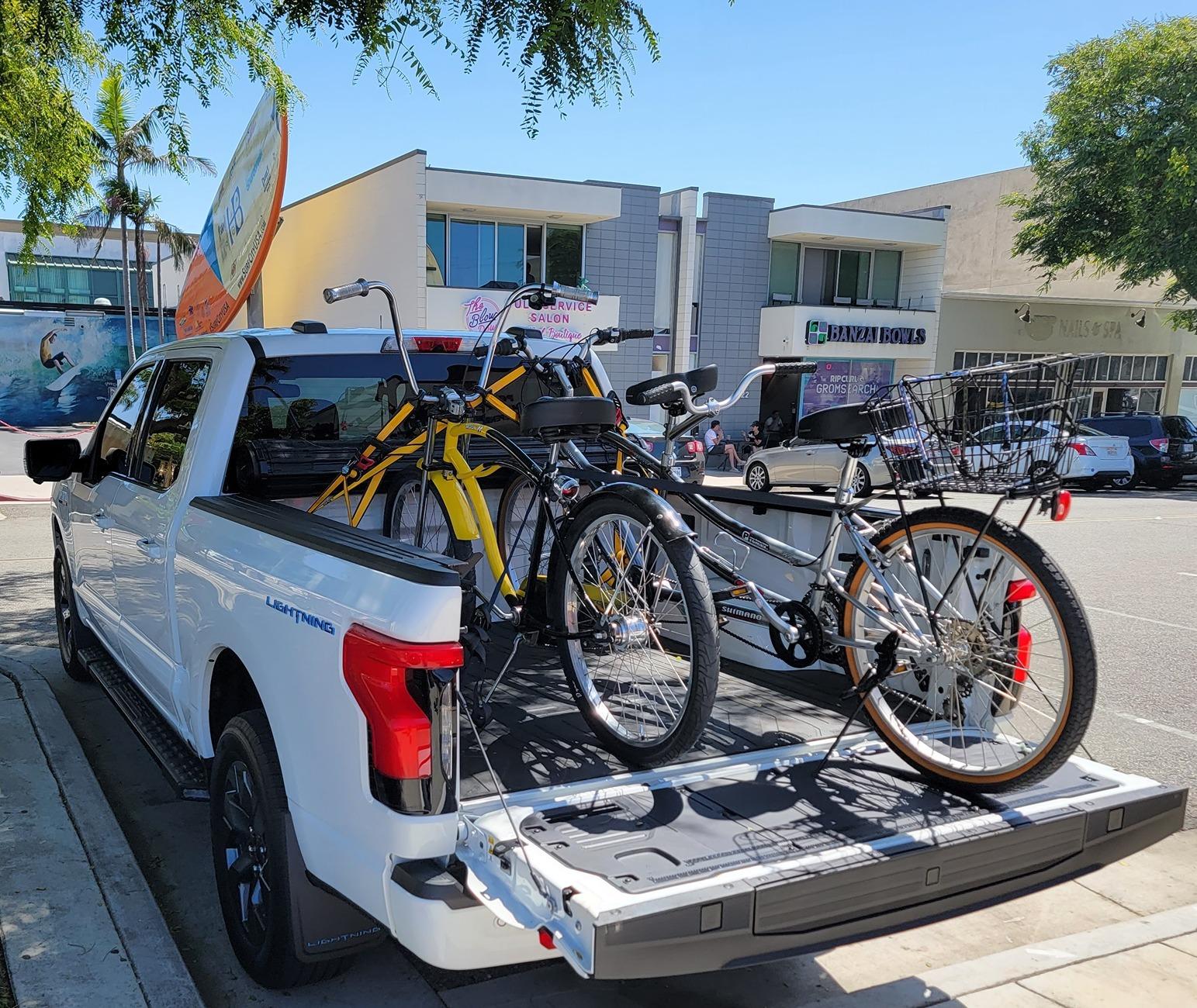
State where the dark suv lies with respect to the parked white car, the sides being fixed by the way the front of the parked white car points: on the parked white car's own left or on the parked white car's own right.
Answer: on the parked white car's own right

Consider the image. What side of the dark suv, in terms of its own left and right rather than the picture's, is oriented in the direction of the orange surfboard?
left

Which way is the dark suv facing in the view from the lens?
facing away from the viewer and to the left of the viewer

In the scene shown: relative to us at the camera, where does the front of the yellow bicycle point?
facing away from the viewer and to the left of the viewer

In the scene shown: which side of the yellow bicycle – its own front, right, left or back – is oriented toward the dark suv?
right

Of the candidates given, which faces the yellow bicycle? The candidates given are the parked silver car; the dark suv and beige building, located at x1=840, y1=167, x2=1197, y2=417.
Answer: the beige building

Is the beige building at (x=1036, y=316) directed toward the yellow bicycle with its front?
yes

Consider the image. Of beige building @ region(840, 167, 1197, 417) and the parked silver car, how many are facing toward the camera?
1

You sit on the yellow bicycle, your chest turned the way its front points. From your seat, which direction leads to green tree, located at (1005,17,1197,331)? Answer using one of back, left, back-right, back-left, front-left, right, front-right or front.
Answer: right

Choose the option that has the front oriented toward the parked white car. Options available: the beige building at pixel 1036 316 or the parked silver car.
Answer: the beige building

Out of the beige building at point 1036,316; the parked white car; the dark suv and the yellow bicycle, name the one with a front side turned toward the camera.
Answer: the beige building

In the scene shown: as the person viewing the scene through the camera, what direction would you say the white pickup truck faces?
facing away from the viewer and to the left of the viewer

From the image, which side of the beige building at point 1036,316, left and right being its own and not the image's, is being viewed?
front

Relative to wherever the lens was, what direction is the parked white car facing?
facing away from the viewer and to the left of the viewer
